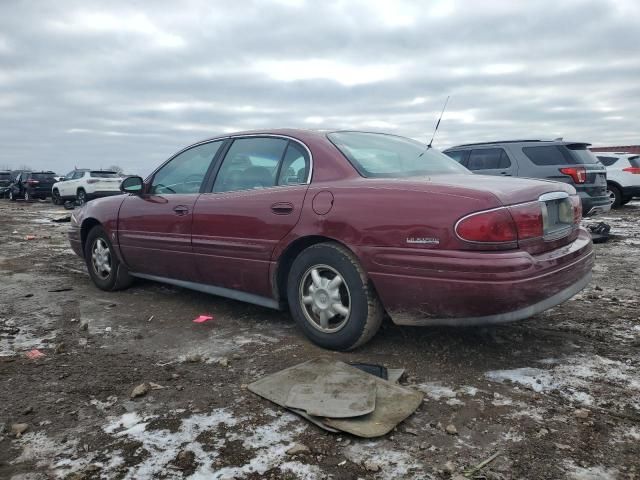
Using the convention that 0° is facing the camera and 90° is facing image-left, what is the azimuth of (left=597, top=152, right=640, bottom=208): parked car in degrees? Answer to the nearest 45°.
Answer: approximately 135°

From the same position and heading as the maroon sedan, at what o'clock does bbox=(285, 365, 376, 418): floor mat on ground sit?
The floor mat on ground is roughly at 8 o'clock from the maroon sedan.

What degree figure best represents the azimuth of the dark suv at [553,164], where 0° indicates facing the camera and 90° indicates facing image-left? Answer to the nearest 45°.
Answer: approximately 135°

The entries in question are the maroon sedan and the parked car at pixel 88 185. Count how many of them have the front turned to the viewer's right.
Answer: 0

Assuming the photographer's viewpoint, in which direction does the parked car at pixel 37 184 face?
facing away from the viewer and to the left of the viewer

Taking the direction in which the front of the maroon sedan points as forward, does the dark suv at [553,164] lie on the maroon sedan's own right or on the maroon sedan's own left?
on the maroon sedan's own right

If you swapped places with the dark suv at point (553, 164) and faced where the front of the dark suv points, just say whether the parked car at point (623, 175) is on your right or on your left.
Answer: on your right

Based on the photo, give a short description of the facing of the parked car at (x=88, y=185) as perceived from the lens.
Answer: facing away from the viewer and to the left of the viewer

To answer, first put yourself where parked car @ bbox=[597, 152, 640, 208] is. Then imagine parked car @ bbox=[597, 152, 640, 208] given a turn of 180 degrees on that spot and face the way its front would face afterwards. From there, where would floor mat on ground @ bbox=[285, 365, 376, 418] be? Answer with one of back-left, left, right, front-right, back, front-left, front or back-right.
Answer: front-right

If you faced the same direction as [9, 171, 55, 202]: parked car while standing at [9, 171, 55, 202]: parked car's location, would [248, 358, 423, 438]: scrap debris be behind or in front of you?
behind

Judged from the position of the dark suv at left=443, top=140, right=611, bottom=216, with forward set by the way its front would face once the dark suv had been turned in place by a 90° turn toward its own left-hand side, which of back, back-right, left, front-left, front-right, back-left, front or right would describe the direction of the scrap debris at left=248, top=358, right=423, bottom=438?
front-left

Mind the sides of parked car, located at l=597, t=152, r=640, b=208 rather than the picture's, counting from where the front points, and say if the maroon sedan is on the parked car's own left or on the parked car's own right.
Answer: on the parked car's own left
